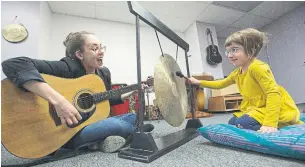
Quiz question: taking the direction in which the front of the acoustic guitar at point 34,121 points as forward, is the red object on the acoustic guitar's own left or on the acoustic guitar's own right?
on the acoustic guitar's own left

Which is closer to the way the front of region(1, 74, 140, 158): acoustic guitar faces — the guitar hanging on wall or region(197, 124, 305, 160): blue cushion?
the blue cushion

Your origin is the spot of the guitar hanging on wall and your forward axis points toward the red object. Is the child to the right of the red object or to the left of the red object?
left

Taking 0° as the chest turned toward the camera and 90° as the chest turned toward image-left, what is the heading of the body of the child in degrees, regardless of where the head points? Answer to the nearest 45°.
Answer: approximately 45°

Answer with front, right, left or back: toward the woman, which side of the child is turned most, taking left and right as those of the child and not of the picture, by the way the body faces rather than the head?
front

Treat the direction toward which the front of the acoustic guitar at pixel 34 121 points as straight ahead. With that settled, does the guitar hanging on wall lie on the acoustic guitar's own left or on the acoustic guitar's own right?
on the acoustic guitar's own left

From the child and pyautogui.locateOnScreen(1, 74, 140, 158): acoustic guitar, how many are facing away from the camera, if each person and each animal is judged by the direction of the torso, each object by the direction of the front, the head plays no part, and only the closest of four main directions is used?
0

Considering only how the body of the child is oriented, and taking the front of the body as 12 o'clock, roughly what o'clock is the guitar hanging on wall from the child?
The guitar hanging on wall is roughly at 4 o'clock from the child.

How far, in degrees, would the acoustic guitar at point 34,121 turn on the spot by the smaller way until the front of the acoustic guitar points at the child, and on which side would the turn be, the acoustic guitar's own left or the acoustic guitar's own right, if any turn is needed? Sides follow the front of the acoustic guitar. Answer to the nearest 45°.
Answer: approximately 45° to the acoustic guitar's own left

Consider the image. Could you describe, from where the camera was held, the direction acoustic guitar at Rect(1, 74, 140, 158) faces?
facing the viewer and to the right of the viewer
